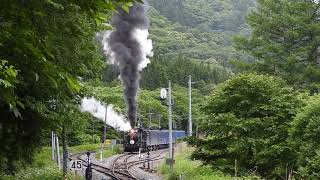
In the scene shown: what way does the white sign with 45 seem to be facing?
toward the camera

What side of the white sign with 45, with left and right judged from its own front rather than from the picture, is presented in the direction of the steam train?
back

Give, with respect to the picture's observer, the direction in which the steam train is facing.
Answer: facing the viewer and to the left of the viewer

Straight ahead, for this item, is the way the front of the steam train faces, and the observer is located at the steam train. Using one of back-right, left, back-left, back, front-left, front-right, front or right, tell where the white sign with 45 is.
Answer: front-left

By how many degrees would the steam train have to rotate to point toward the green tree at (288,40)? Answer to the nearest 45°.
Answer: approximately 90° to its left

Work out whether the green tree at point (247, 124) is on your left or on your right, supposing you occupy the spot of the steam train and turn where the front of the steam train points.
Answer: on your left

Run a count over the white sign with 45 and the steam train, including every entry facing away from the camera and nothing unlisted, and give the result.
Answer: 0
